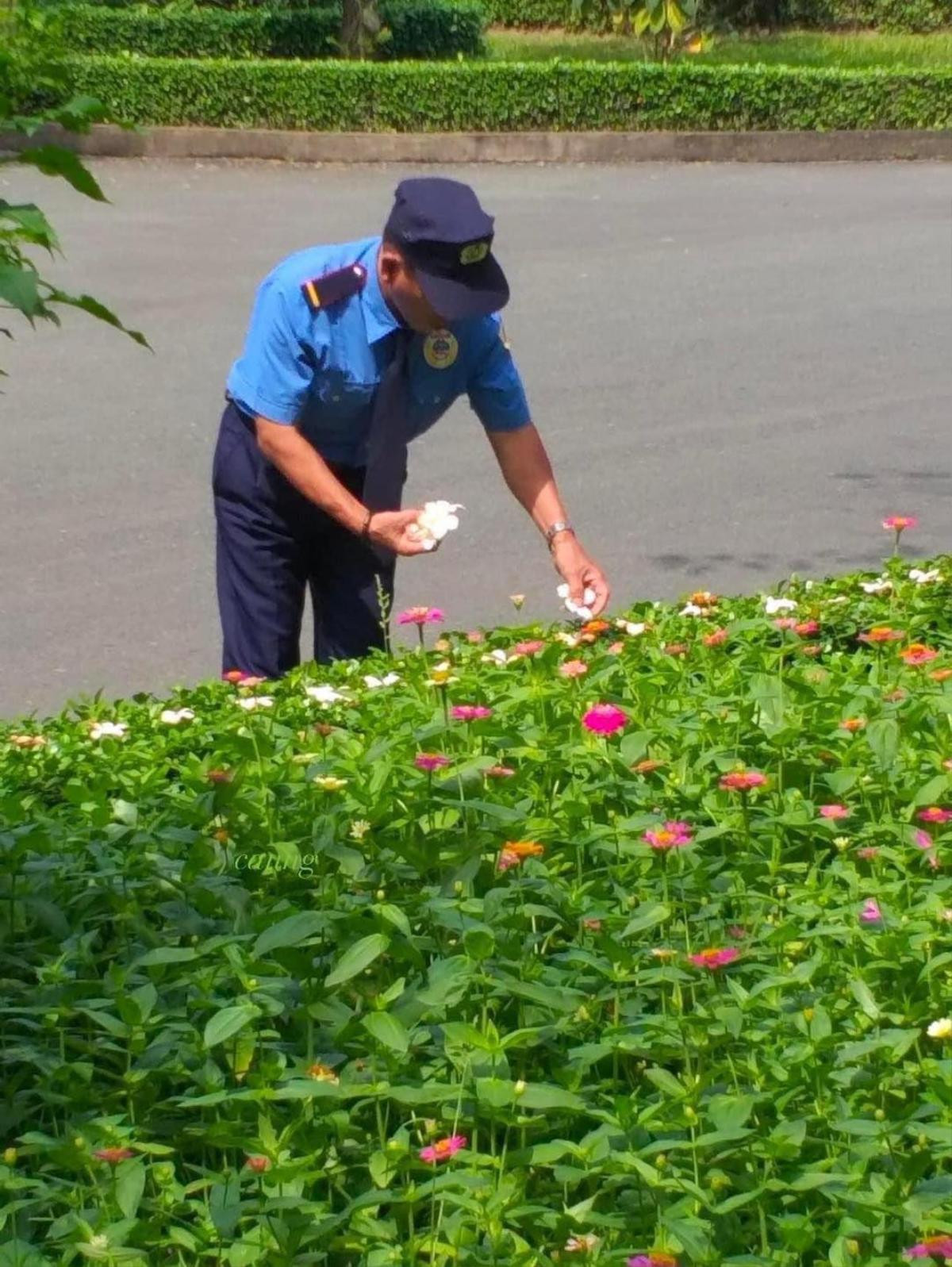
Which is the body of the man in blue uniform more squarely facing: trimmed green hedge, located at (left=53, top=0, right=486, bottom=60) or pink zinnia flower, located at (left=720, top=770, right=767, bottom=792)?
the pink zinnia flower

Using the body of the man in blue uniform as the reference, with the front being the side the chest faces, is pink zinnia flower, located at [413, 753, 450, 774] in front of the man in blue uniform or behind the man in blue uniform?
in front

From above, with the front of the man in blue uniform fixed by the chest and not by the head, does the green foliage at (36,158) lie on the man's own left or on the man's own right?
on the man's own right

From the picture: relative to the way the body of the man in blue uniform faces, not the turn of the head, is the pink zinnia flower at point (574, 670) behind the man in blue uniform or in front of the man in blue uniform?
in front

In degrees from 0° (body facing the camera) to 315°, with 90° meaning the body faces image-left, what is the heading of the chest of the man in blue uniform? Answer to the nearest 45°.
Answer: approximately 315°

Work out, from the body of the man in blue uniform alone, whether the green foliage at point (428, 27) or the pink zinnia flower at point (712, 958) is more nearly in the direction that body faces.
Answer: the pink zinnia flower

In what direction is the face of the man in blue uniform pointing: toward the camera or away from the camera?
toward the camera

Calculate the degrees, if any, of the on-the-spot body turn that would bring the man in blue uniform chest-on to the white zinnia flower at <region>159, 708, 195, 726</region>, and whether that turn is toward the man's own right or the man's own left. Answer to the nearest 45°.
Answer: approximately 90° to the man's own right

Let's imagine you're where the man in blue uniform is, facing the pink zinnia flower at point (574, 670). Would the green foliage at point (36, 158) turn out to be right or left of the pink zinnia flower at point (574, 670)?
right

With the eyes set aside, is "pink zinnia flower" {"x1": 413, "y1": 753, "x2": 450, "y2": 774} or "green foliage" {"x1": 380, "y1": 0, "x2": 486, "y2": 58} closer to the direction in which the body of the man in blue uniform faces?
the pink zinnia flower

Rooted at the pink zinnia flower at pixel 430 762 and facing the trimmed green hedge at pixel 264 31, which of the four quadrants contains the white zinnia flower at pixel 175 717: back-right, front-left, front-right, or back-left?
front-left

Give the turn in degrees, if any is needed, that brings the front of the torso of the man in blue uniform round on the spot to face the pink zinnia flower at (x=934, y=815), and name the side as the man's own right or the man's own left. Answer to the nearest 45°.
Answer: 0° — they already face it

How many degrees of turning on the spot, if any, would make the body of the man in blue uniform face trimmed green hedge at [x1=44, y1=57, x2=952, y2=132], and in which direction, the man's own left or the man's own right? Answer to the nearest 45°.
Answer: approximately 135° to the man's own left
